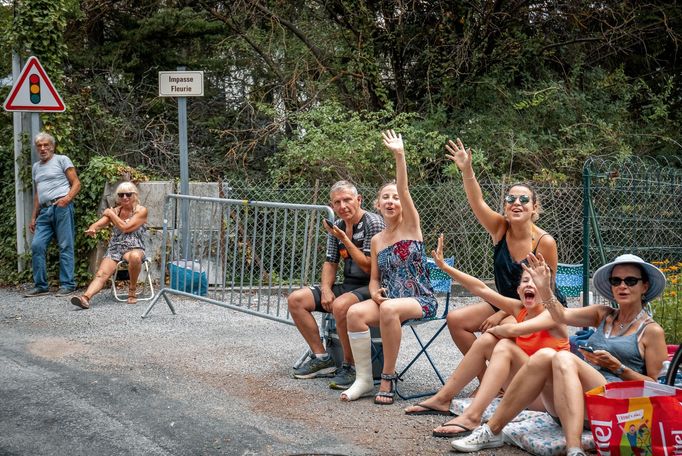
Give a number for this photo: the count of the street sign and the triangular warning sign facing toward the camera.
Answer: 2

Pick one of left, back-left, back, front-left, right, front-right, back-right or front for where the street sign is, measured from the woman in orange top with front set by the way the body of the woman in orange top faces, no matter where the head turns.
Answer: right

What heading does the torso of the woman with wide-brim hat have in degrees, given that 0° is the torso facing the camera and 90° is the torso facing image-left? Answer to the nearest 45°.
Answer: approximately 45°

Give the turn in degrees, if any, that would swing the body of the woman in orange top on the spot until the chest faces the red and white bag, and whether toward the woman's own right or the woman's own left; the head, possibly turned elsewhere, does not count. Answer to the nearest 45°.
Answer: approximately 90° to the woman's own left

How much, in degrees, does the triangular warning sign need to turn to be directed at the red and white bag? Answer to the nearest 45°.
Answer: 0° — it already faces it

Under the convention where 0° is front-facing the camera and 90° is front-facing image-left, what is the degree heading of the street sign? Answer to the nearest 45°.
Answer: approximately 0°

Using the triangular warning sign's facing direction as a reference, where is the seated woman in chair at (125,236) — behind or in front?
in front

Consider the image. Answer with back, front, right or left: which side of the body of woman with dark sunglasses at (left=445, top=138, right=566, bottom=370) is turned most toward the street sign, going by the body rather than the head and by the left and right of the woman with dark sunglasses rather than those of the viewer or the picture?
right
